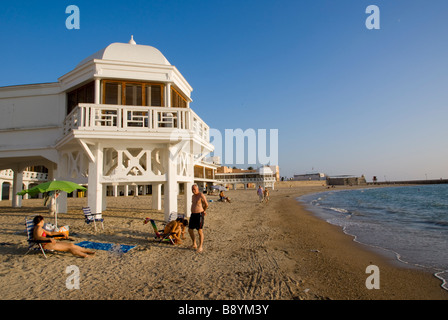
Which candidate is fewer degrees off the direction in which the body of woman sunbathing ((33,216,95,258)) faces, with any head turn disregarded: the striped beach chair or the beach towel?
the beach towel

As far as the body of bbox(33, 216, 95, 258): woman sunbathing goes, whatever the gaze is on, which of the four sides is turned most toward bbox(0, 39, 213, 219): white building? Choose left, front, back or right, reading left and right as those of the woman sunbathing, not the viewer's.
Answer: left

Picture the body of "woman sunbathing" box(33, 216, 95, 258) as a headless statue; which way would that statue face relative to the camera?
to the viewer's right

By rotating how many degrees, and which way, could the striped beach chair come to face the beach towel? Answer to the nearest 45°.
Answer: approximately 45° to its right

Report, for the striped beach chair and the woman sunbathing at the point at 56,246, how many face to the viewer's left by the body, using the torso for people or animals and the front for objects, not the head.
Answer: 0

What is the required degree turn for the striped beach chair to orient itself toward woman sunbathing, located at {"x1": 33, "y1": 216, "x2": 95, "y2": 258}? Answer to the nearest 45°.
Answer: approximately 45° to its right

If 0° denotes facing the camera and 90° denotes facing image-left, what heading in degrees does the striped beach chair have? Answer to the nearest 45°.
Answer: approximately 315°
